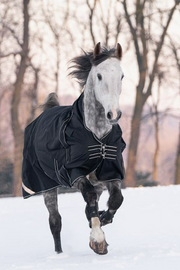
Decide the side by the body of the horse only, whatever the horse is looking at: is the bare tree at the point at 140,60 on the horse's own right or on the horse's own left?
on the horse's own left

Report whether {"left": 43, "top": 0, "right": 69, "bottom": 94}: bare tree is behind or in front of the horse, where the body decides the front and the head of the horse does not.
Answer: behind

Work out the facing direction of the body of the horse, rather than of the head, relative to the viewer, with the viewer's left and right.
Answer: facing the viewer and to the right of the viewer

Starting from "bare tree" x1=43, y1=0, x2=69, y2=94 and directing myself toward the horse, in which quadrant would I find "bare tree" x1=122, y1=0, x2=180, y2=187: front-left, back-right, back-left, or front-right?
front-left
